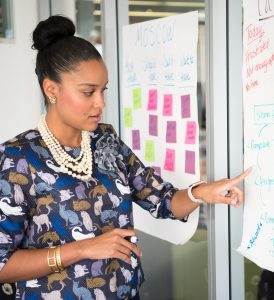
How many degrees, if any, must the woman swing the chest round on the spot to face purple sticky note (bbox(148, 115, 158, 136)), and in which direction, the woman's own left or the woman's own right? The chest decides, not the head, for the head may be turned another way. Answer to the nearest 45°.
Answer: approximately 90° to the woman's own left

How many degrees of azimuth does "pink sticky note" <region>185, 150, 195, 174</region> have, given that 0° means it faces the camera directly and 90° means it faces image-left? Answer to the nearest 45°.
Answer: approximately 45°

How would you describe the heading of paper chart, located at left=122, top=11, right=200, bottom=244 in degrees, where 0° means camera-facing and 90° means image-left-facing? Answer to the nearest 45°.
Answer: approximately 45°

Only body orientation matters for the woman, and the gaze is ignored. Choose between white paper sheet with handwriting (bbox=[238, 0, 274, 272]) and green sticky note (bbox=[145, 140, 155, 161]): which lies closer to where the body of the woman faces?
the white paper sheet with handwriting

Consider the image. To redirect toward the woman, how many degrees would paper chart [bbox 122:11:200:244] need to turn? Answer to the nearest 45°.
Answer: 0° — it already faces them
